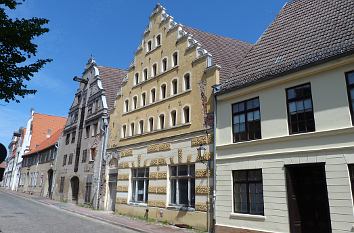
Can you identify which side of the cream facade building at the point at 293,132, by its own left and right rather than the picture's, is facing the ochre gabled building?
right

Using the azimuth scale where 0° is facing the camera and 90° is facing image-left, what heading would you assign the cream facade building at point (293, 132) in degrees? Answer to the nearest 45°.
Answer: approximately 45°

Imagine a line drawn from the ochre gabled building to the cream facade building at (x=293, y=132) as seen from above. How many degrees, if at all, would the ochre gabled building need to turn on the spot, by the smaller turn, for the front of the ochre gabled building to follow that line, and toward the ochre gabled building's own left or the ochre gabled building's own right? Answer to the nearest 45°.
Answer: approximately 90° to the ochre gabled building's own left

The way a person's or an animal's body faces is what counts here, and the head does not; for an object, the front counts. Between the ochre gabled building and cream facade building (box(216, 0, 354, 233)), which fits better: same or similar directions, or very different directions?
same or similar directions

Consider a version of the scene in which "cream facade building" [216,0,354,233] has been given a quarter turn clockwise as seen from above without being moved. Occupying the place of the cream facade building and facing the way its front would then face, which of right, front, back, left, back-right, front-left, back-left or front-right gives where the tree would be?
left

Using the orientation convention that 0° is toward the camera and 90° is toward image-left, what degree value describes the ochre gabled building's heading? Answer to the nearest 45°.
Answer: approximately 45°
